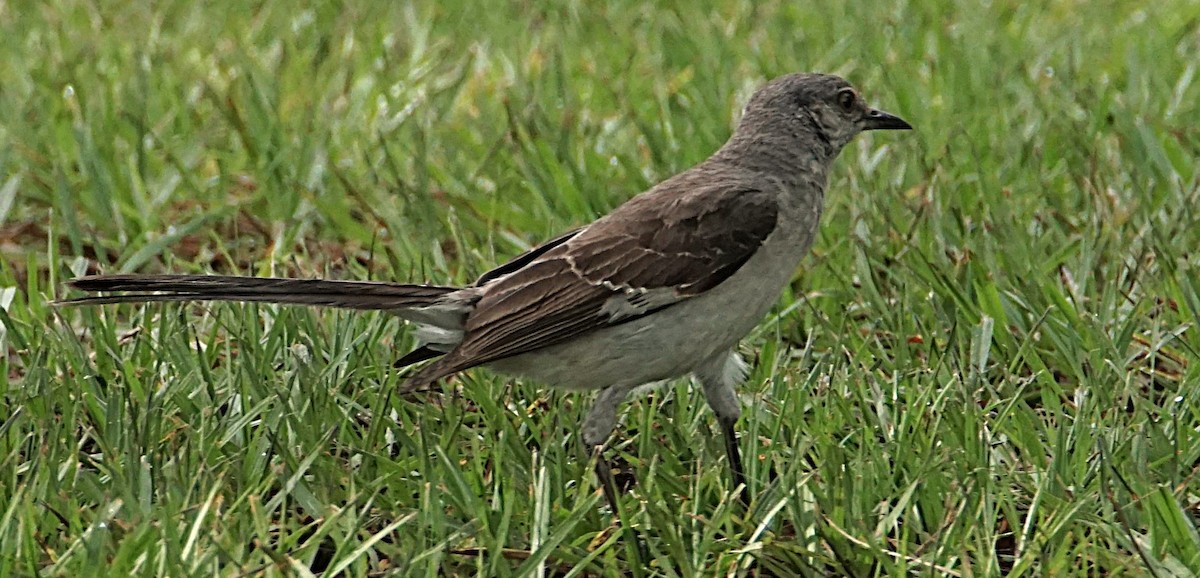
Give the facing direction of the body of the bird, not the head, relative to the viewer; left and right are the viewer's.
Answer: facing to the right of the viewer
